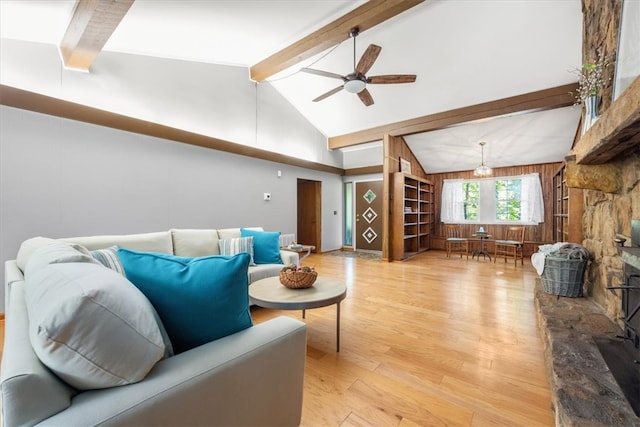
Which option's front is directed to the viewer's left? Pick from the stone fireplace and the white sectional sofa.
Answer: the stone fireplace

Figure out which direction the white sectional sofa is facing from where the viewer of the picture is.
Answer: facing the viewer and to the right of the viewer

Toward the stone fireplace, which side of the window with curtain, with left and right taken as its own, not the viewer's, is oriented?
front

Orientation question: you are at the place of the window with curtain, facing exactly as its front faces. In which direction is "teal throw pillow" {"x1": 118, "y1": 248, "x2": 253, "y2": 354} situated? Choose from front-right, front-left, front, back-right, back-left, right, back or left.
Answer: front

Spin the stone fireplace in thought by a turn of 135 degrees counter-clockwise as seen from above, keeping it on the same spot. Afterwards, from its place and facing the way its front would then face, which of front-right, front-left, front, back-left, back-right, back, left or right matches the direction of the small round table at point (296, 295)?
right

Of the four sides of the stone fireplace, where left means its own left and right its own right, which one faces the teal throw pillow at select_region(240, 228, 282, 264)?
front

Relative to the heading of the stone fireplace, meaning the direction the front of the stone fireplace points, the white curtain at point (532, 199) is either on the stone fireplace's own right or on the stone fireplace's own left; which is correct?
on the stone fireplace's own right

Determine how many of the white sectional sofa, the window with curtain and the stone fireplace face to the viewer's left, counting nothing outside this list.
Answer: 1

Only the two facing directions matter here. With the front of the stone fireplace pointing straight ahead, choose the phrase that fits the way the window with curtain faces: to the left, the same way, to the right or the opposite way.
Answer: to the left

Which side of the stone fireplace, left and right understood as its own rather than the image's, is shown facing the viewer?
left

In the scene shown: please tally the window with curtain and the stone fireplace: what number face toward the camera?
1

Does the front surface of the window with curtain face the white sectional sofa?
yes

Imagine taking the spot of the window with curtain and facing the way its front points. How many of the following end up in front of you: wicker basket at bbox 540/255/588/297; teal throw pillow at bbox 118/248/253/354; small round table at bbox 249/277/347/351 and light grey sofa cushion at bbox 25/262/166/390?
4
